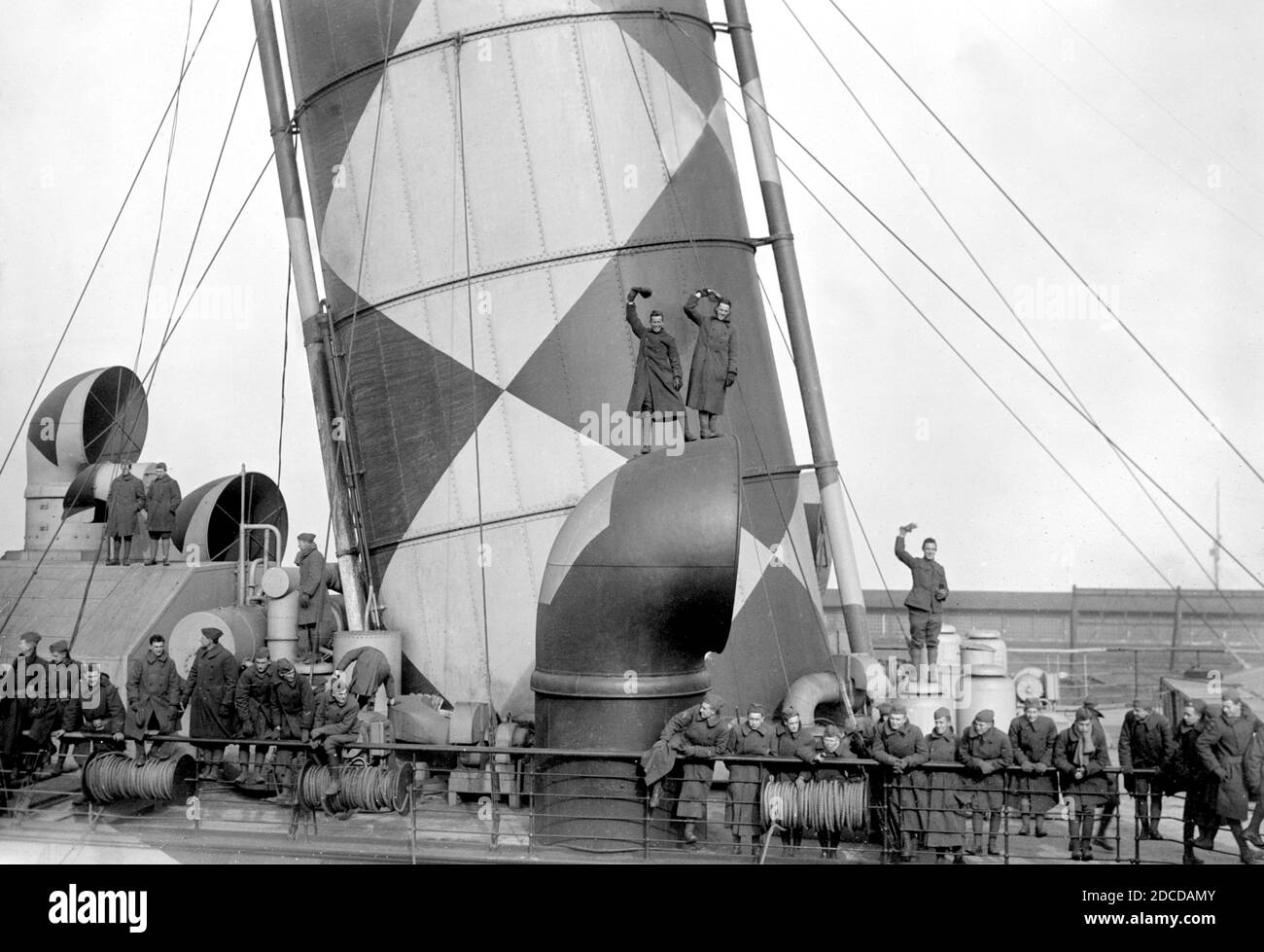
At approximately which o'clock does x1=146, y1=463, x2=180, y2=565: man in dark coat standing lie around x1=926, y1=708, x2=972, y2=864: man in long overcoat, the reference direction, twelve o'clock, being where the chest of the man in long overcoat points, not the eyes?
The man in dark coat standing is roughly at 4 o'clock from the man in long overcoat.

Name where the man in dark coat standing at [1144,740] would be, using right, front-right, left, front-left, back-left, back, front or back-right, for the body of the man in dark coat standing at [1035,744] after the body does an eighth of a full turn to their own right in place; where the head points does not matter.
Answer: back

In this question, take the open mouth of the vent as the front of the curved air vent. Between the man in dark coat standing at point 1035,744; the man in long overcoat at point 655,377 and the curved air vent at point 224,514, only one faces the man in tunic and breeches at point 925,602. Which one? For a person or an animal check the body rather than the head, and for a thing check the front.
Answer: the curved air vent

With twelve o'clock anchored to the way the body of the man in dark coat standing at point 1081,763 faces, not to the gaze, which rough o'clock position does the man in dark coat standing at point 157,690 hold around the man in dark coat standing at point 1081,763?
the man in dark coat standing at point 157,690 is roughly at 3 o'clock from the man in dark coat standing at point 1081,763.

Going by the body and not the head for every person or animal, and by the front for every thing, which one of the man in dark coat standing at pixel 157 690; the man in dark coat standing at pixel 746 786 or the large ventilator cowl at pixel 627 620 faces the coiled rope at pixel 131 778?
the man in dark coat standing at pixel 157 690
